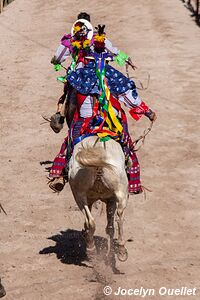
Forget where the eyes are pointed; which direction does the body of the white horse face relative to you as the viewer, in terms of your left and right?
facing away from the viewer
